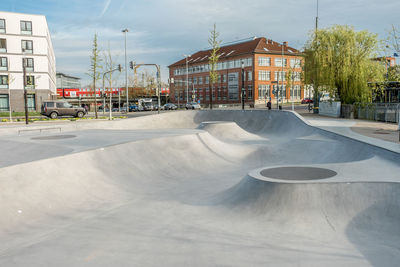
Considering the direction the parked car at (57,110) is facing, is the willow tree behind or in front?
in front

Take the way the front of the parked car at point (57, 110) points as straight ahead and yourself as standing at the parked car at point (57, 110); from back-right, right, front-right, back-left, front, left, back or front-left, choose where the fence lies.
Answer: front-right

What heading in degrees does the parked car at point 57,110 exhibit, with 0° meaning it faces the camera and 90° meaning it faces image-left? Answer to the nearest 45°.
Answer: approximately 270°
